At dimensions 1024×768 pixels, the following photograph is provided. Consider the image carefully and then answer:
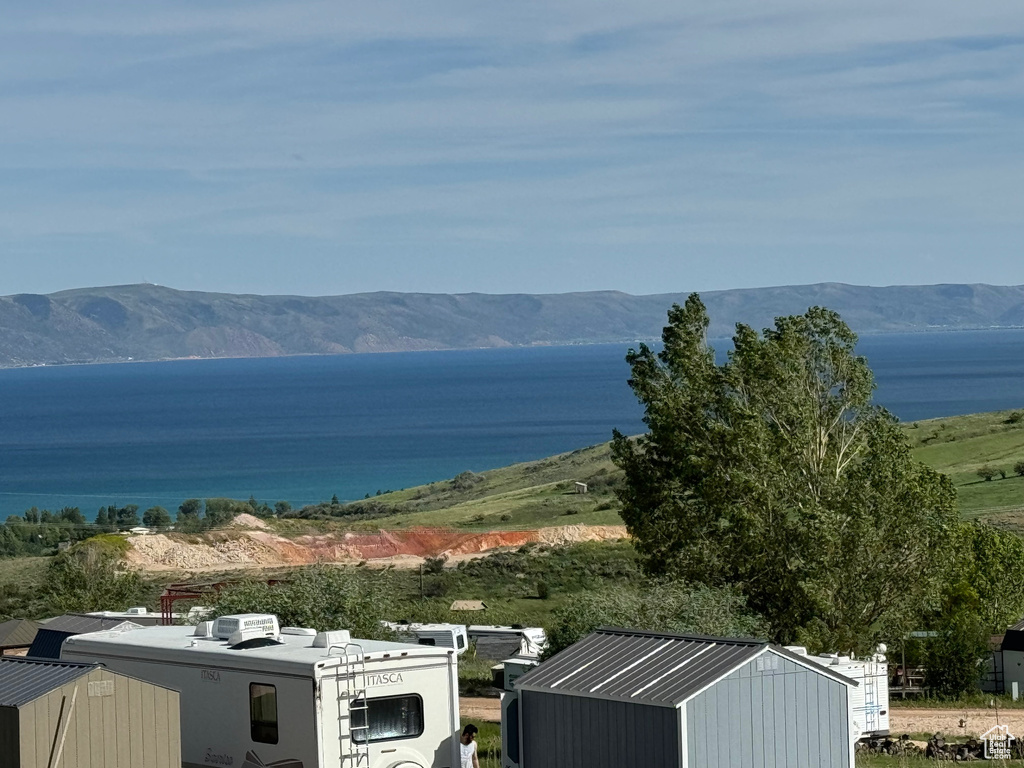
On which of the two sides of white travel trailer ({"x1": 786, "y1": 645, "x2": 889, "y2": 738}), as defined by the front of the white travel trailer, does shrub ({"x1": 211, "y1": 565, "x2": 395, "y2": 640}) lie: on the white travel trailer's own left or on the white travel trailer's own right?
on the white travel trailer's own left

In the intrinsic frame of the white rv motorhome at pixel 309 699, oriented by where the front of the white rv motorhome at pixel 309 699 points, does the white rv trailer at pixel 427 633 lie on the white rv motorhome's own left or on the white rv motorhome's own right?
on the white rv motorhome's own right

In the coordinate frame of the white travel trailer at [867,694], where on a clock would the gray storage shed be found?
The gray storage shed is roughly at 8 o'clock from the white travel trailer.

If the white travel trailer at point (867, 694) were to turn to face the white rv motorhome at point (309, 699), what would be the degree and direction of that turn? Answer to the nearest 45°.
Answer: approximately 90° to its left

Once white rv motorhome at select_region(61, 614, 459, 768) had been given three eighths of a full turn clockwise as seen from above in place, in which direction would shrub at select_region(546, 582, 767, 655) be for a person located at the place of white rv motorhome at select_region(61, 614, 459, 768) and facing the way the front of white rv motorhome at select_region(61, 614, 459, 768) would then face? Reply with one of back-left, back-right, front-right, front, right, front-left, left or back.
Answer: front-left

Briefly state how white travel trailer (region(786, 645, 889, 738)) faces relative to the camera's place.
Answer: facing away from the viewer and to the left of the viewer

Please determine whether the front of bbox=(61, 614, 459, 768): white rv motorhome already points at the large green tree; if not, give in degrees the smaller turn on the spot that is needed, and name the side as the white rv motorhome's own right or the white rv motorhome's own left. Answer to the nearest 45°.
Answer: approximately 90° to the white rv motorhome's own right

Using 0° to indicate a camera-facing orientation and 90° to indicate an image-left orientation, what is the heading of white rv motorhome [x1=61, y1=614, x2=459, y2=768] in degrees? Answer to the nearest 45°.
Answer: approximately 135°
